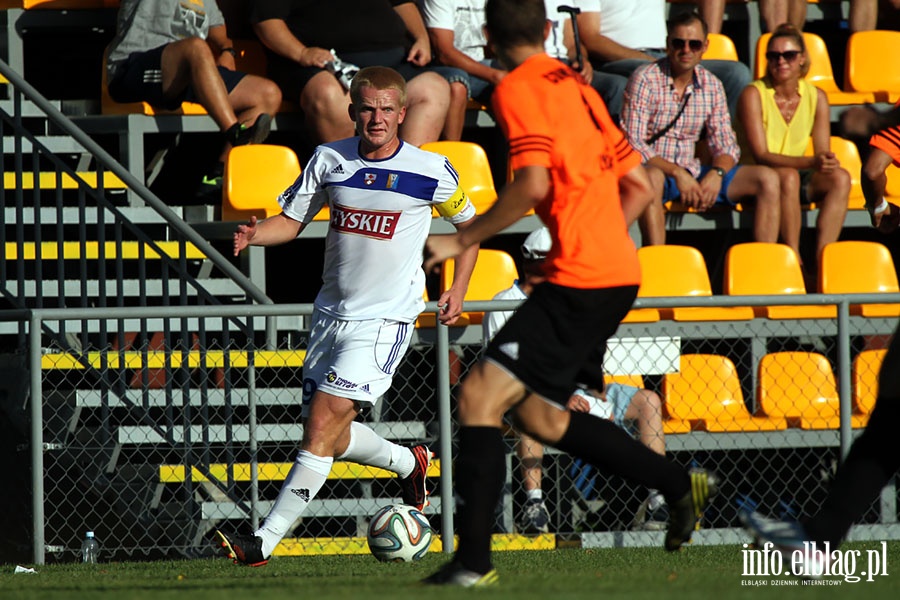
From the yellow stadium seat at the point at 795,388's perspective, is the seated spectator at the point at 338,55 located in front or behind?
behind

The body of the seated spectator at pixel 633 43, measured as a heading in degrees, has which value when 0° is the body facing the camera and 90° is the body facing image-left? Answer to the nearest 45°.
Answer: approximately 315°

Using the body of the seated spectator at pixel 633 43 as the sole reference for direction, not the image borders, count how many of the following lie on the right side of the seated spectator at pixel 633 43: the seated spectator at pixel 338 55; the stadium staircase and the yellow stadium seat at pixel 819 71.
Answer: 2

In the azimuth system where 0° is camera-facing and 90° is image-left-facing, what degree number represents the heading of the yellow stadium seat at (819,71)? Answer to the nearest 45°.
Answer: approximately 315°

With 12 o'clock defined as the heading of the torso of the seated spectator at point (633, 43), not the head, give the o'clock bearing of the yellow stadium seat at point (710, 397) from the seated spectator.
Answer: The yellow stadium seat is roughly at 1 o'clock from the seated spectator.

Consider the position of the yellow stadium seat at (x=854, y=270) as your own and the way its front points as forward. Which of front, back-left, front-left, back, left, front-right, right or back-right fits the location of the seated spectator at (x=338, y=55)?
back-right

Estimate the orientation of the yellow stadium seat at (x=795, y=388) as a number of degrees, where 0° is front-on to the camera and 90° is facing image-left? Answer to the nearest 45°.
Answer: approximately 315°

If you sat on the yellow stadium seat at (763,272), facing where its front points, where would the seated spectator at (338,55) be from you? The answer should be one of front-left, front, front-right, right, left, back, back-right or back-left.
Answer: back-right

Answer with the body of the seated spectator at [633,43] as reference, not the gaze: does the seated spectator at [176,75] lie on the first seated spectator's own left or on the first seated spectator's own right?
on the first seated spectator's own right

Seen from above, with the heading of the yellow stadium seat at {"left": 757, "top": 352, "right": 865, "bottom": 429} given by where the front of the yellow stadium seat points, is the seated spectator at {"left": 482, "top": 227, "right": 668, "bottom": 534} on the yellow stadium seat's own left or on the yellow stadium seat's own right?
on the yellow stadium seat's own right

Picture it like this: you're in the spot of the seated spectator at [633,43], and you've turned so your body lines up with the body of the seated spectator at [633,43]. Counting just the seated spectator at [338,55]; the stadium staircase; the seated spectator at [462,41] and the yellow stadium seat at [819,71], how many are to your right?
3
